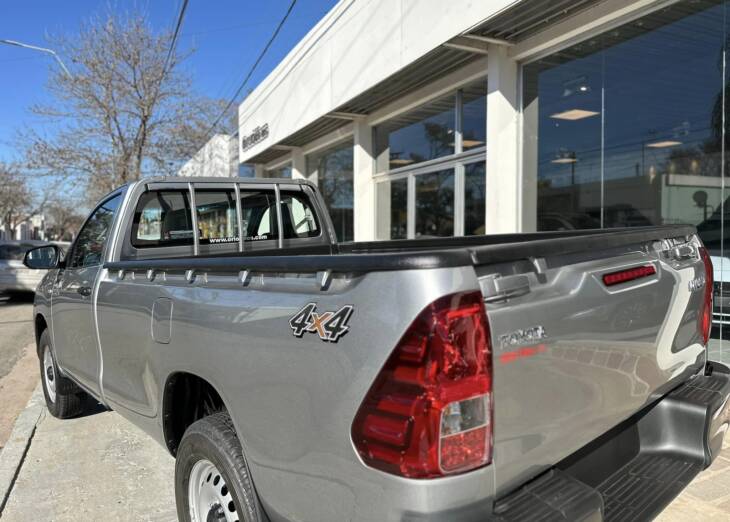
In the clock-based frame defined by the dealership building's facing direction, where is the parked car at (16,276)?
The parked car is roughly at 2 o'clock from the dealership building.

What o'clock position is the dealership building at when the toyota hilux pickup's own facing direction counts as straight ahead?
The dealership building is roughly at 2 o'clock from the toyota hilux pickup.

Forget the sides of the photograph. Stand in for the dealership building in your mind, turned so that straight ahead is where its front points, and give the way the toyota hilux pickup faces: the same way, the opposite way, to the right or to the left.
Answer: to the right

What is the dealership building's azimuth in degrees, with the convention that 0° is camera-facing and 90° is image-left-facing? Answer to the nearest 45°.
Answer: approximately 45°

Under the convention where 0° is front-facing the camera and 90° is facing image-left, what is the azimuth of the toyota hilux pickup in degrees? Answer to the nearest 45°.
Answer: approximately 135°

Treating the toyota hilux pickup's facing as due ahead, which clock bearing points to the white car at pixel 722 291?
The white car is roughly at 3 o'clock from the toyota hilux pickup.
